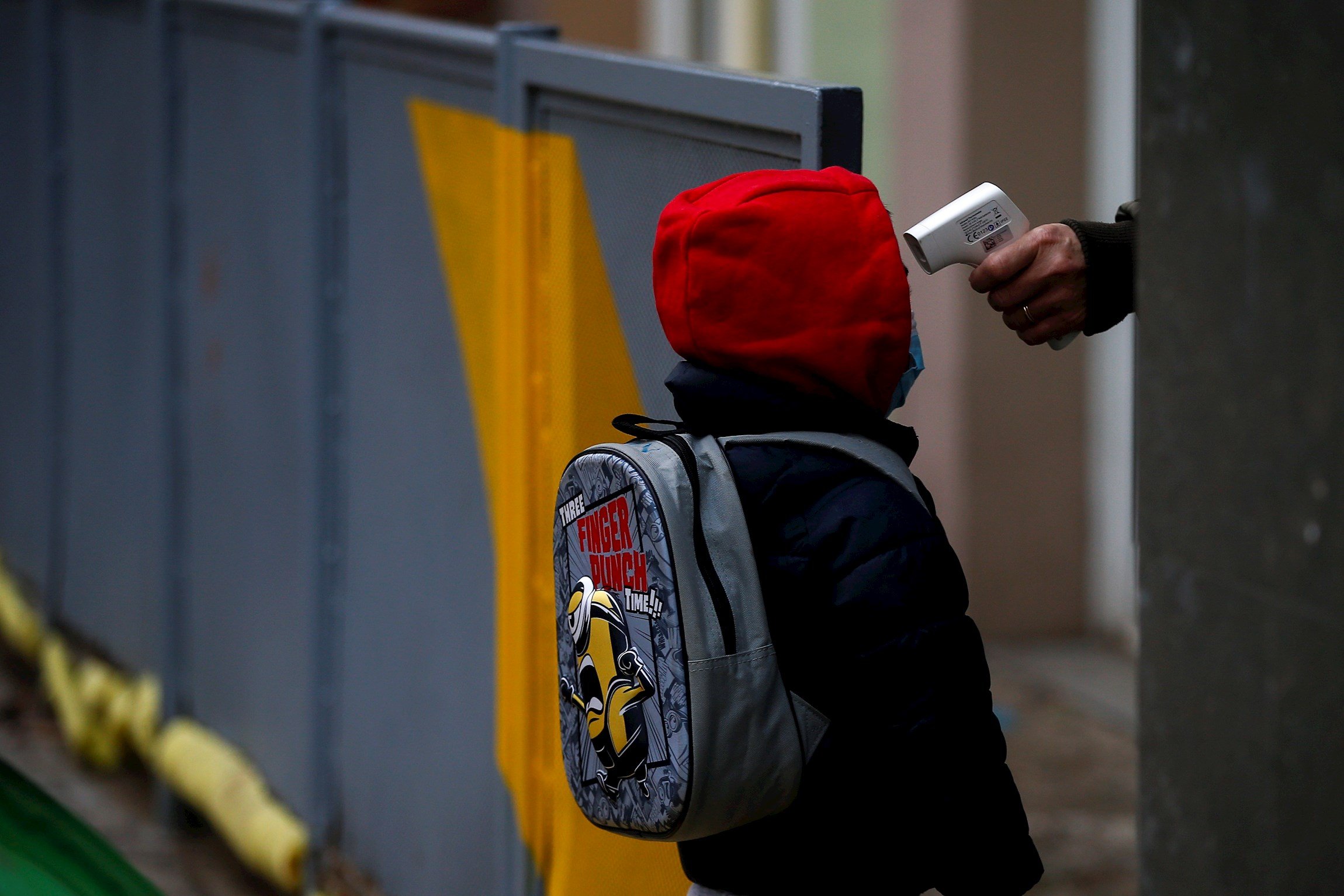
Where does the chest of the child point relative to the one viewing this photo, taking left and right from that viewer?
facing away from the viewer and to the right of the viewer

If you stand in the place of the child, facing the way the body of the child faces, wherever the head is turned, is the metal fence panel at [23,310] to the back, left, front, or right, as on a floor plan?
left

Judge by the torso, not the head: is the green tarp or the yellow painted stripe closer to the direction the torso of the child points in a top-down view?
the yellow painted stripe

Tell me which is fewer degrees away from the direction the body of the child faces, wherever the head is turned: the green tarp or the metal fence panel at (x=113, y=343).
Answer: the metal fence panel

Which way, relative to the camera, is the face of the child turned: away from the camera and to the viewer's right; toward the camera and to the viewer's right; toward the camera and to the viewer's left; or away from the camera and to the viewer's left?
away from the camera and to the viewer's right

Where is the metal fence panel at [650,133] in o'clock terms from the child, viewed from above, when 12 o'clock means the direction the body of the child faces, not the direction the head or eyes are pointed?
The metal fence panel is roughly at 10 o'clock from the child.

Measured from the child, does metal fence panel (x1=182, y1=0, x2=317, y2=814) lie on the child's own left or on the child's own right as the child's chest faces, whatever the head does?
on the child's own left
